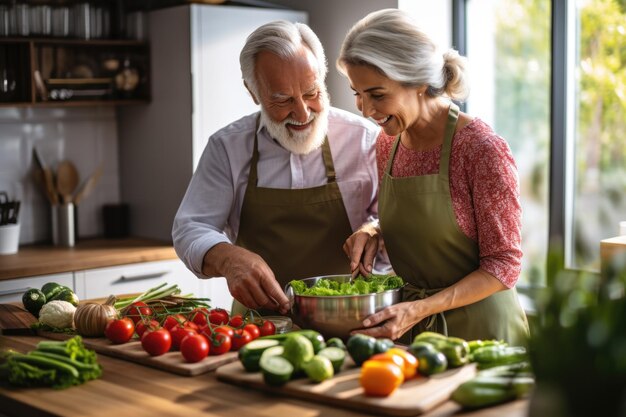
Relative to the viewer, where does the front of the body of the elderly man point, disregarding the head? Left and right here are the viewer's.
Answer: facing the viewer

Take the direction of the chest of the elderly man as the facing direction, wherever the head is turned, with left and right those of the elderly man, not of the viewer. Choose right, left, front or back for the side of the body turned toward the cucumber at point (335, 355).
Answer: front

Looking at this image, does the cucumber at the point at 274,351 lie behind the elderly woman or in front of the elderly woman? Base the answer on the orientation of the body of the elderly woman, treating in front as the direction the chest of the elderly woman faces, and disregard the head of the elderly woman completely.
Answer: in front

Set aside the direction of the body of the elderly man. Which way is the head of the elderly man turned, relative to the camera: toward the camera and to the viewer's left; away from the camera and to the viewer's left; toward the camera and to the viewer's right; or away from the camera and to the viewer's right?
toward the camera and to the viewer's right

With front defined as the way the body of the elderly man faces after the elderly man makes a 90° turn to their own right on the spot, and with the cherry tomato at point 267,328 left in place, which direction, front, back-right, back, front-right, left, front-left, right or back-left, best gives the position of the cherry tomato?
left

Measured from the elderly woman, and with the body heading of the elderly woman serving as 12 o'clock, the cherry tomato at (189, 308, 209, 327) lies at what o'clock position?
The cherry tomato is roughly at 1 o'clock from the elderly woman.

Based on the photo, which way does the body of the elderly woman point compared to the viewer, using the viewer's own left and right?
facing the viewer and to the left of the viewer

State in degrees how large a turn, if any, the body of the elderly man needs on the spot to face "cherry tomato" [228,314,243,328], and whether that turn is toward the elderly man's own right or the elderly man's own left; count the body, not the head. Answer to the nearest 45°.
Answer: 0° — they already face it

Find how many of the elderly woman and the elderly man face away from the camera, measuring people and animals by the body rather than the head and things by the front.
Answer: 0

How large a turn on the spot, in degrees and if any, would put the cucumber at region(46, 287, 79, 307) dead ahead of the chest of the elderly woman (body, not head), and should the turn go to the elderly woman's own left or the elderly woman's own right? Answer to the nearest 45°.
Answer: approximately 45° to the elderly woman's own right

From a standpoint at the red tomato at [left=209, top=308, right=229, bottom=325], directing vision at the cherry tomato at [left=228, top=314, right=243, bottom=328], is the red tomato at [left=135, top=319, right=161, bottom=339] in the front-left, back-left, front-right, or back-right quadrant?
back-right

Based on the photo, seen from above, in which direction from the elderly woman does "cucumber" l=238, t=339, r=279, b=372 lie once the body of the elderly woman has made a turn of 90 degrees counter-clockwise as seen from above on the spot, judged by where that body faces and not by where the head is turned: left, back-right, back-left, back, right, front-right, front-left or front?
right

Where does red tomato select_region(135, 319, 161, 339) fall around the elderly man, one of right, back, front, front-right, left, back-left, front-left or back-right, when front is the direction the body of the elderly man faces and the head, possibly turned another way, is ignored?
front-right
